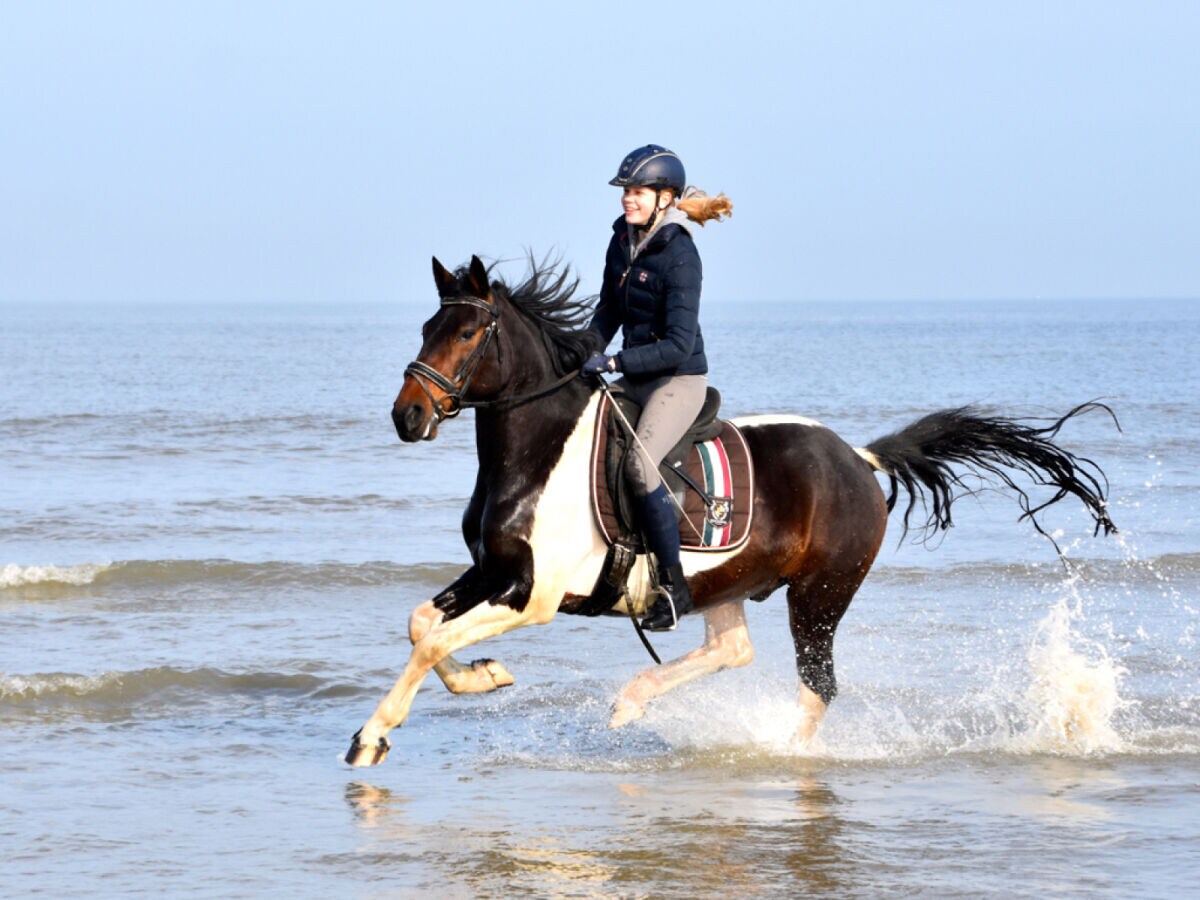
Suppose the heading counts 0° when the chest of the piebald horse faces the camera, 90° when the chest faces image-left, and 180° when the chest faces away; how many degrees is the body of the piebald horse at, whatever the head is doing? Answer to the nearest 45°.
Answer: approximately 90°

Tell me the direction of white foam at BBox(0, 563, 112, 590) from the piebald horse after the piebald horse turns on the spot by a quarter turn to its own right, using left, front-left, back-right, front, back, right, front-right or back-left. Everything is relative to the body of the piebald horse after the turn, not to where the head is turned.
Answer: front-left

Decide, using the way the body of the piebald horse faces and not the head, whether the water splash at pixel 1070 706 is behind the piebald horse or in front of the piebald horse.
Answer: behind

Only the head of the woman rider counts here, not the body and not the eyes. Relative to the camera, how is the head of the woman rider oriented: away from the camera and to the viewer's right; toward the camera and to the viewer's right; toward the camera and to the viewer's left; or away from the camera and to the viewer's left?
toward the camera and to the viewer's left
